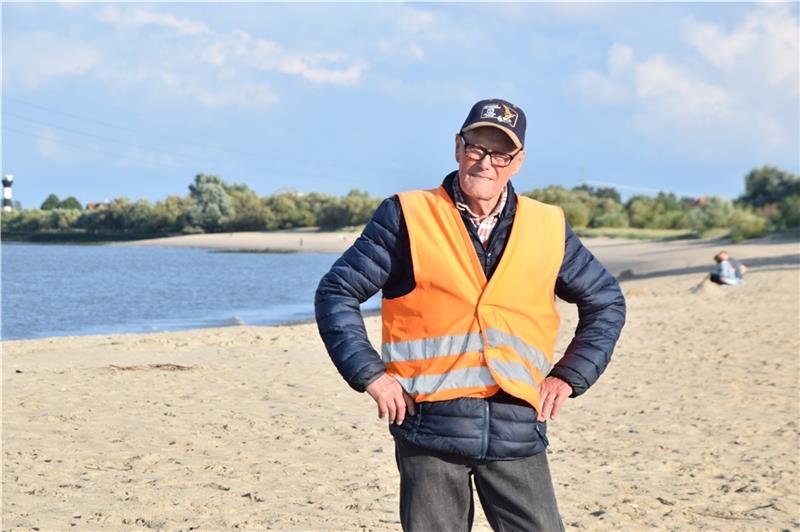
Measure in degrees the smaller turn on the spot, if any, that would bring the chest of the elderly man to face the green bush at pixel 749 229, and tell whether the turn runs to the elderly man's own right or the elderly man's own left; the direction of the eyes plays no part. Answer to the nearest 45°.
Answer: approximately 180°

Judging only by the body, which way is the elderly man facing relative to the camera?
toward the camera

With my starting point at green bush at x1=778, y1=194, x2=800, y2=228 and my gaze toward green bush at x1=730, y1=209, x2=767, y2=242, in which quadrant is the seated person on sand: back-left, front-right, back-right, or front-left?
front-left

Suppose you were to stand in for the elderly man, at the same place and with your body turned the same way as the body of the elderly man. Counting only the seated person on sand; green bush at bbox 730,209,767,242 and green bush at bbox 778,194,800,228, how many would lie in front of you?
0

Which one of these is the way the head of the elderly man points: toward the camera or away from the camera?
toward the camera

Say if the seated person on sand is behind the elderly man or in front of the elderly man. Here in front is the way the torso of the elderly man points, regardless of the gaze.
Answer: behind

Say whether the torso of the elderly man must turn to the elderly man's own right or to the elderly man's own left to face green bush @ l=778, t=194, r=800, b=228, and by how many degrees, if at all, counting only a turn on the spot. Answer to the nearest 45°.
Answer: approximately 180°
